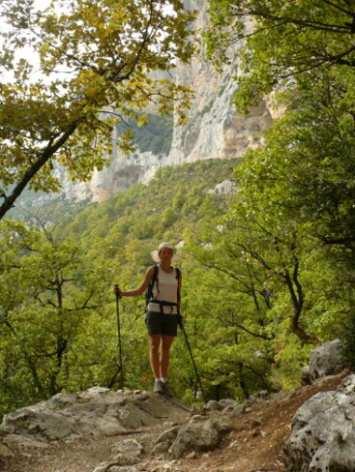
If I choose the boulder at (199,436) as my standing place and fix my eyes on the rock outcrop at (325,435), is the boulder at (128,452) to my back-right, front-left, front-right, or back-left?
back-right

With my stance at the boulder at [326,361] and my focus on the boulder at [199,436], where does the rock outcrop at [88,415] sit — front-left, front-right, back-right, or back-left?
front-right

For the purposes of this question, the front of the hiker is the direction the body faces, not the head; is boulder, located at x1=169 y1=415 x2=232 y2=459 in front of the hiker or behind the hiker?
in front

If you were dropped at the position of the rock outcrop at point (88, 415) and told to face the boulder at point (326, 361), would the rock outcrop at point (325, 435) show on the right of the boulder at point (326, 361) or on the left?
right

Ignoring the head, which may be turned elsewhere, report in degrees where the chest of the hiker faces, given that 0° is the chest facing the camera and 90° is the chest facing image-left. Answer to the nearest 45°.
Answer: approximately 315°
